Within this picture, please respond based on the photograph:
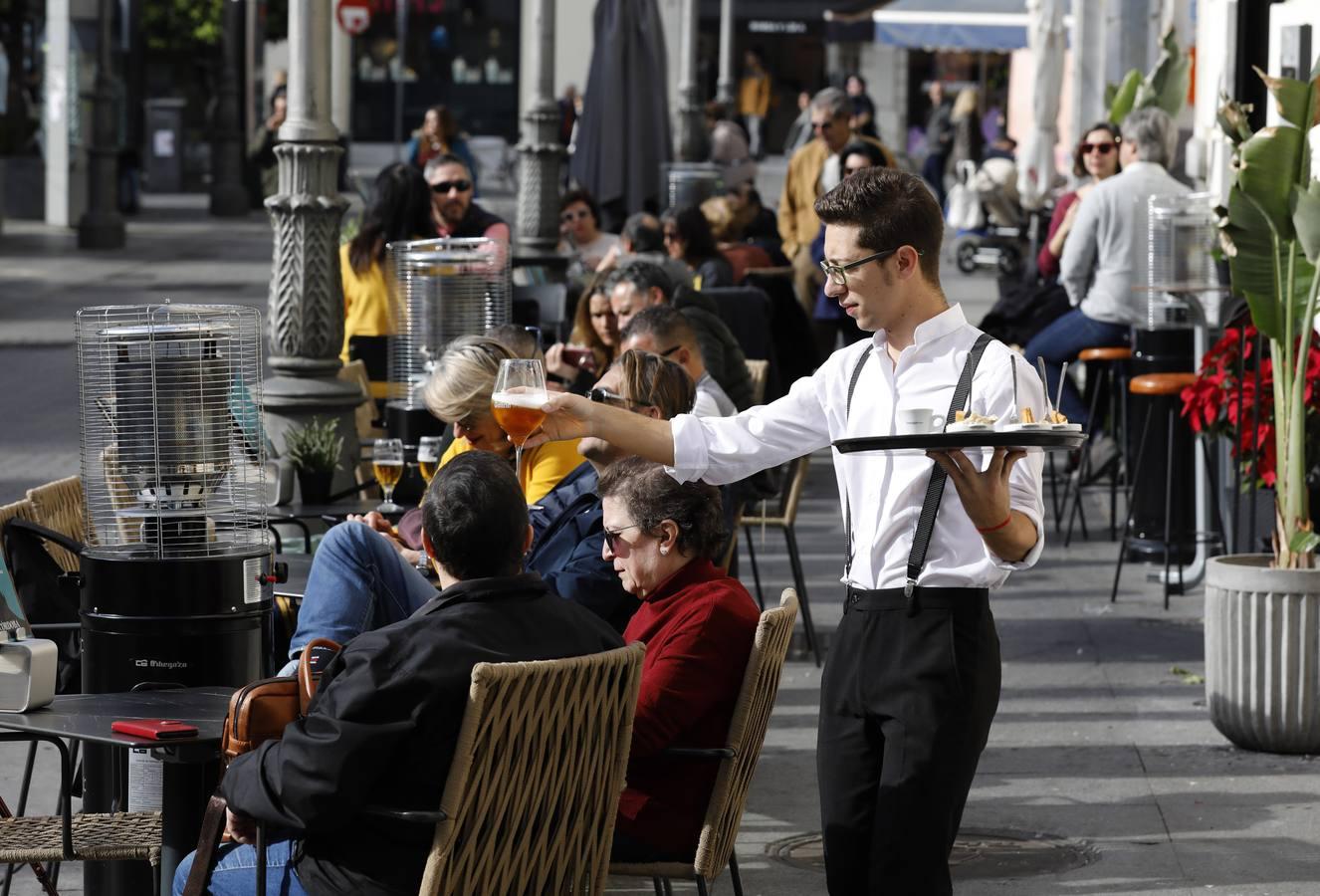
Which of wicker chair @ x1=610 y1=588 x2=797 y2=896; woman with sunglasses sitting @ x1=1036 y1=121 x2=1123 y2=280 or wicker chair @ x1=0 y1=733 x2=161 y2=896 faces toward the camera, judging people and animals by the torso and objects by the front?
the woman with sunglasses sitting

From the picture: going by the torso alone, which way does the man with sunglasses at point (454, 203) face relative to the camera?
toward the camera

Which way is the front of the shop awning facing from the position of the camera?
facing the viewer

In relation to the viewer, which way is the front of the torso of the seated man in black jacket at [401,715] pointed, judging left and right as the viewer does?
facing away from the viewer and to the left of the viewer

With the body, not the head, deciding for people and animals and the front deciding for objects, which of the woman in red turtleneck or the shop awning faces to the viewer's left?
the woman in red turtleneck

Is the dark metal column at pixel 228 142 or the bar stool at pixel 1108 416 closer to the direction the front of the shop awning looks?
the bar stool

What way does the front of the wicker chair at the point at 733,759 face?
to the viewer's left

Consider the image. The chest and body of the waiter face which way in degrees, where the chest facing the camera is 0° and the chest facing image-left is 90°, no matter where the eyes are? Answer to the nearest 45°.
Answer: approximately 45°

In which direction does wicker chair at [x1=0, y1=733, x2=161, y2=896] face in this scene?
to the viewer's right

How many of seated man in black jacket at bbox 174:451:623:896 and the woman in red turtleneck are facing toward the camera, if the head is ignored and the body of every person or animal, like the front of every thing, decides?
0

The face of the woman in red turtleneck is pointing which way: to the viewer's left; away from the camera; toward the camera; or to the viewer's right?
to the viewer's left

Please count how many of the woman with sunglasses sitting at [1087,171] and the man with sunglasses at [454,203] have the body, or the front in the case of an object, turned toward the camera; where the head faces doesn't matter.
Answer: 2

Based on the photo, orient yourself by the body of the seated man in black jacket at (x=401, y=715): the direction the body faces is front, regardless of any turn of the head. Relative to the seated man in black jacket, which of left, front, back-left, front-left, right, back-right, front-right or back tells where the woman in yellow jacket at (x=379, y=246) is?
front-right

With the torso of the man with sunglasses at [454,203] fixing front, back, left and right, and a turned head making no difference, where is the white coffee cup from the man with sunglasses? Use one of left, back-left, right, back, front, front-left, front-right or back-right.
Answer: front

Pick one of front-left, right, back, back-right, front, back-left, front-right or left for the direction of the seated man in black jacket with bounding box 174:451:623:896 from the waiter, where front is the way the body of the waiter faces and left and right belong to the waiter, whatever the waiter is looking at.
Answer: front-right

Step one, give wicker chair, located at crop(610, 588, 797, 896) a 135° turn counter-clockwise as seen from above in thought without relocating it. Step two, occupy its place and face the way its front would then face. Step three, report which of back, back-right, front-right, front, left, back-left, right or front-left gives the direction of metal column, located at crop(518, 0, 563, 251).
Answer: back-left

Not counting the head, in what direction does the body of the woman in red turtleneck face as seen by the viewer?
to the viewer's left

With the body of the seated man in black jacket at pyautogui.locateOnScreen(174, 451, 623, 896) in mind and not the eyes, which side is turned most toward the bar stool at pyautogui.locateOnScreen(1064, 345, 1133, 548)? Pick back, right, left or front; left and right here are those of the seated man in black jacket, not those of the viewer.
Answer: right
